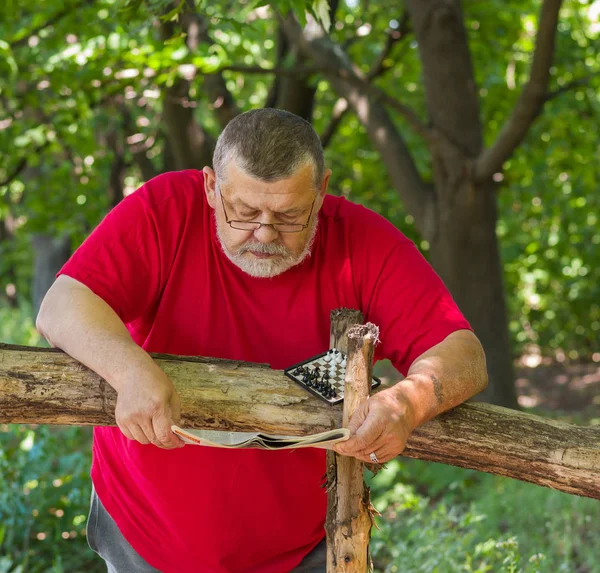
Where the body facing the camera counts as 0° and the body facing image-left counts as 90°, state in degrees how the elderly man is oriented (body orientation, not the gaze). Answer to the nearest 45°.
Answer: approximately 0°

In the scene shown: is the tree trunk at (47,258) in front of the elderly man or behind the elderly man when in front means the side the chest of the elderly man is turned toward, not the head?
behind
